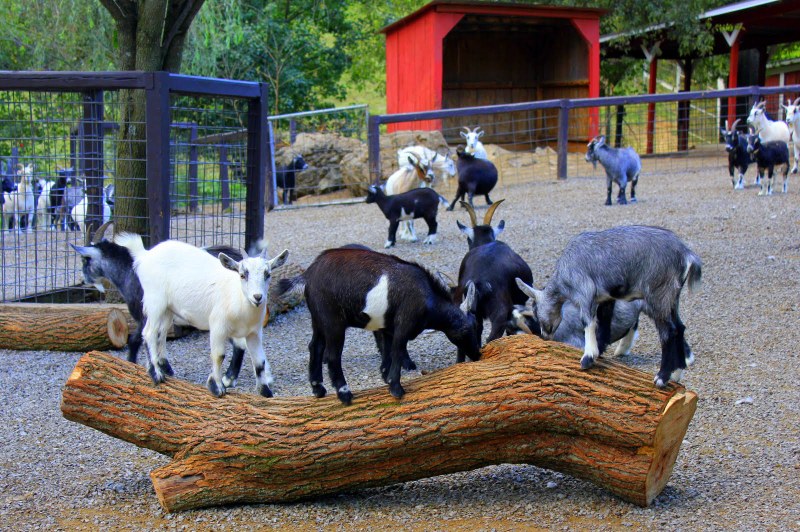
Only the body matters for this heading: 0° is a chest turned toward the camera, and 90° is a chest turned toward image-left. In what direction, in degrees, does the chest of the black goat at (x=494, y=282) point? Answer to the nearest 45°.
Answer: approximately 180°

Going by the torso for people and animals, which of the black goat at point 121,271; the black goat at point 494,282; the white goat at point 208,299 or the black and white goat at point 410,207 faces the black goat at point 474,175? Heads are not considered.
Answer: the black goat at point 494,282

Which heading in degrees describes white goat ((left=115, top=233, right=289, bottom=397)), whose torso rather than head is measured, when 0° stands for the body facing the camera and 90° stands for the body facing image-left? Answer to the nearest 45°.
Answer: approximately 315°

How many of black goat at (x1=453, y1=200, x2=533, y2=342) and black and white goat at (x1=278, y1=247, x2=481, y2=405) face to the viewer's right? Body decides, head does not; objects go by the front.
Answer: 1

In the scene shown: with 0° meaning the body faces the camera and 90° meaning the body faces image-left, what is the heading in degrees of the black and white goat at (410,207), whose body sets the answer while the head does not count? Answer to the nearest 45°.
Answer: approximately 90°

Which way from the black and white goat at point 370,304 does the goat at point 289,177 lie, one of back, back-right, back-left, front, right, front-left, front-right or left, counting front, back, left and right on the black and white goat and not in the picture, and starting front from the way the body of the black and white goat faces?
left

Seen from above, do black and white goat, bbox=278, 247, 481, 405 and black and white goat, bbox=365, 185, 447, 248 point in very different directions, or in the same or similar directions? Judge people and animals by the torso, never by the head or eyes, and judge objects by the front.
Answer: very different directions
